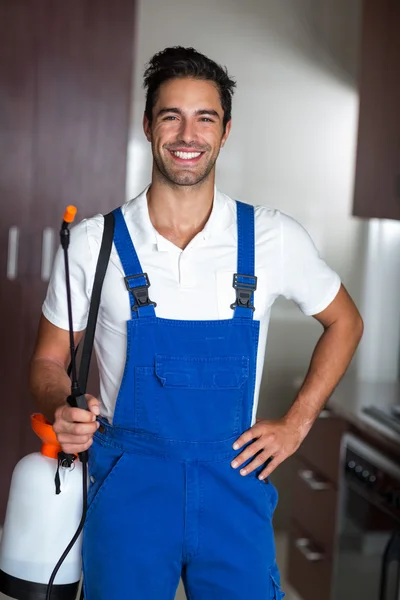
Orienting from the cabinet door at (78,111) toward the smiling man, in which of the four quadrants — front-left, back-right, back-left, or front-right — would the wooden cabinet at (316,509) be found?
front-left

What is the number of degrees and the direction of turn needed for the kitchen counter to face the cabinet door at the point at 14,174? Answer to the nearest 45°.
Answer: approximately 45° to its right

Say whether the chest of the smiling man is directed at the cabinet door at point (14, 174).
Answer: no

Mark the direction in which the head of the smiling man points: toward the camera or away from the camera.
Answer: toward the camera

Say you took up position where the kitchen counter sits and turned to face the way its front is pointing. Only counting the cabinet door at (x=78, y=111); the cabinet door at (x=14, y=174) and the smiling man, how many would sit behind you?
0

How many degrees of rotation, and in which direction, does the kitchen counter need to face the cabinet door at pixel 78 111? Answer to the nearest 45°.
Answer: approximately 45° to its right

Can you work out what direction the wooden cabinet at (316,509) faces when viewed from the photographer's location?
facing the viewer and to the left of the viewer

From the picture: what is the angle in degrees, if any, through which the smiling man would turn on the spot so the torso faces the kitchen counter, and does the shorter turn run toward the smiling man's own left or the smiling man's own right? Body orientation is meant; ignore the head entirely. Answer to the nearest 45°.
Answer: approximately 135° to the smiling man's own left

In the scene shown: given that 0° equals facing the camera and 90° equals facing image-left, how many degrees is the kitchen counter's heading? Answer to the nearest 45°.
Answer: approximately 45°

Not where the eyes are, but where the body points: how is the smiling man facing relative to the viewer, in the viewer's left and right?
facing the viewer

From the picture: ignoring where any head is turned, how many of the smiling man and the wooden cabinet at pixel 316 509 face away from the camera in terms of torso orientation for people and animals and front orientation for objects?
0

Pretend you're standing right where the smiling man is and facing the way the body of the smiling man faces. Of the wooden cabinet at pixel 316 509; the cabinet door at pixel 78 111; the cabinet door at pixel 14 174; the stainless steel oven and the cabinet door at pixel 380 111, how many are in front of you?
0

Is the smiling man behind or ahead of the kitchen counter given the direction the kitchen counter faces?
ahead
